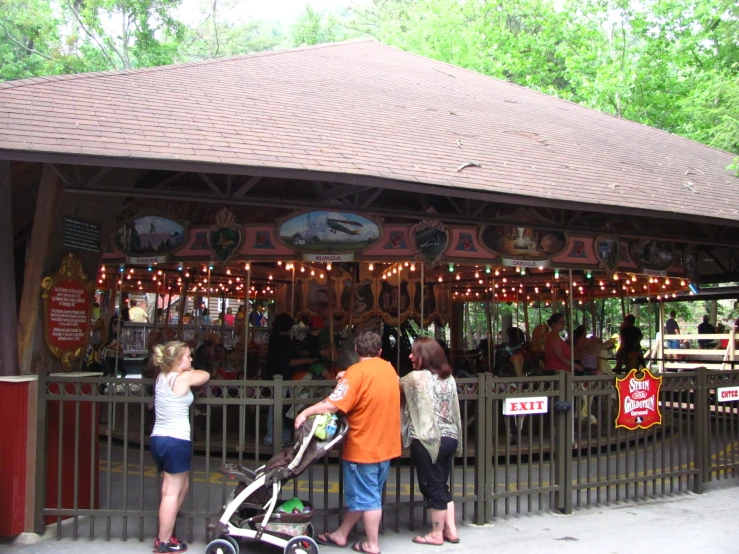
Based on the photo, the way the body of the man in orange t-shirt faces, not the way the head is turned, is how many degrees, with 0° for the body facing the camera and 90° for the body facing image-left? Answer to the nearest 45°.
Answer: approximately 135°

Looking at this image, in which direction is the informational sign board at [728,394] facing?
toward the camera

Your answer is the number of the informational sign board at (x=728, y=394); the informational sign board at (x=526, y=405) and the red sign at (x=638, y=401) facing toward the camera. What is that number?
3

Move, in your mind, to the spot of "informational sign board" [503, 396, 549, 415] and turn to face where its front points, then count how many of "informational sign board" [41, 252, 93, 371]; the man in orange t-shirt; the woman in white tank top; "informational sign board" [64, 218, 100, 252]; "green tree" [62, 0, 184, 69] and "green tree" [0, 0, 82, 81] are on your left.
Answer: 0

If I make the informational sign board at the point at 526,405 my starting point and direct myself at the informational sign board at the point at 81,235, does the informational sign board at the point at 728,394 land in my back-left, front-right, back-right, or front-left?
back-right

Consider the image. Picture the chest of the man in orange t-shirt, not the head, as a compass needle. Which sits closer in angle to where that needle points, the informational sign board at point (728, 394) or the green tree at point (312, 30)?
the green tree

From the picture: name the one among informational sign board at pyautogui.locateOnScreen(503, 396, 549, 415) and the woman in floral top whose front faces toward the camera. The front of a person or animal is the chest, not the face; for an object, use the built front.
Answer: the informational sign board

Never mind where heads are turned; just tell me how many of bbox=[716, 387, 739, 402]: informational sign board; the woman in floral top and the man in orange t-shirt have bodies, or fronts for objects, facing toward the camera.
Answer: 1

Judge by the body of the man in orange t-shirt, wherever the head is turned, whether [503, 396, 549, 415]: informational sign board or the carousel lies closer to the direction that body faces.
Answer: the carousel

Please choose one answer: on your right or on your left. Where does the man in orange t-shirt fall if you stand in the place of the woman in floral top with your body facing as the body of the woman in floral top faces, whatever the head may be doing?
on your left

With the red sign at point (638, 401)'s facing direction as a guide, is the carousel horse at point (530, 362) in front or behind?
behind

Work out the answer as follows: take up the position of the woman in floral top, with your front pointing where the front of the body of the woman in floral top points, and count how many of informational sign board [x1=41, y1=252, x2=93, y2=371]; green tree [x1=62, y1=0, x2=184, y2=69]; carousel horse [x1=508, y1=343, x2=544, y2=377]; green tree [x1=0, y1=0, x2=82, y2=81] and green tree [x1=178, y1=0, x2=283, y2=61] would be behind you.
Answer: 0

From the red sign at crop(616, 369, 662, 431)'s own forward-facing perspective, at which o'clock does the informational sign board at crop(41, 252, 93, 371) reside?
The informational sign board is roughly at 2 o'clock from the red sign.

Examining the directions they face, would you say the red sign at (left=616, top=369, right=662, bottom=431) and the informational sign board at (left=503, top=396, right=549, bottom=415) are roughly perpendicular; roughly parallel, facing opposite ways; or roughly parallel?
roughly parallel

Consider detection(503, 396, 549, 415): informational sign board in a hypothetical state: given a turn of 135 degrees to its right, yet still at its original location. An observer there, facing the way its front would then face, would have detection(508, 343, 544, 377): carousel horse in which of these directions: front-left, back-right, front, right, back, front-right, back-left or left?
front-right

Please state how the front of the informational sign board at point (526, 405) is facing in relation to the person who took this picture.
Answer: facing the viewer

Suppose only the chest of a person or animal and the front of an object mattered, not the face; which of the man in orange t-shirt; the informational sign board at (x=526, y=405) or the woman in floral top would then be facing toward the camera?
the informational sign board

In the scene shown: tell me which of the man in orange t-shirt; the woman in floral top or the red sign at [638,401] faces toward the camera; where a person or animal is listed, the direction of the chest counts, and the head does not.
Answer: the red sign
